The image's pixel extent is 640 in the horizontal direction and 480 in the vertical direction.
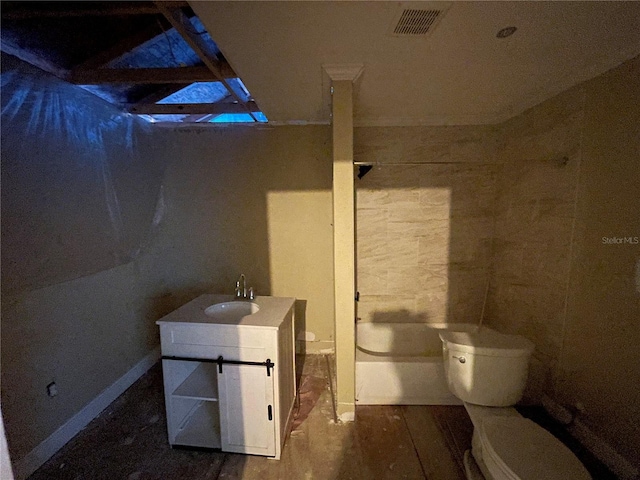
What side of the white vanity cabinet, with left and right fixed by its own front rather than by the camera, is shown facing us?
front

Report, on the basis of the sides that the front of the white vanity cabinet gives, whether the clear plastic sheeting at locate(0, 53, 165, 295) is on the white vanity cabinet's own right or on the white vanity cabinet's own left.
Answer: on the white vanity cabinet's own right

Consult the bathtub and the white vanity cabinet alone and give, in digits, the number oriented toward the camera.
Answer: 2

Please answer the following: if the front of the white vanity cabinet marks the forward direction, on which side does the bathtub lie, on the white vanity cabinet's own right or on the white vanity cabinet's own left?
on the white vanity cabinet's own left

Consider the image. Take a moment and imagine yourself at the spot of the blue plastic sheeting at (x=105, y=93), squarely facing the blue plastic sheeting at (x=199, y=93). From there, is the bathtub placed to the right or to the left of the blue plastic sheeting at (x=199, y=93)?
right

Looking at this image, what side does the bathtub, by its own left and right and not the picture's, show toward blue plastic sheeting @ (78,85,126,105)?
right

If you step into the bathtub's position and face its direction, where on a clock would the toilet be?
The toilet is roughly at 10 o'clock from the bathtub.

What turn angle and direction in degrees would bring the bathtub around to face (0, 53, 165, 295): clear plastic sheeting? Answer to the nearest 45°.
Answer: approximately 45° to its right

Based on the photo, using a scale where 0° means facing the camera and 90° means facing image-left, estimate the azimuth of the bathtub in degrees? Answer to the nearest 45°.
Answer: approximately 0°
